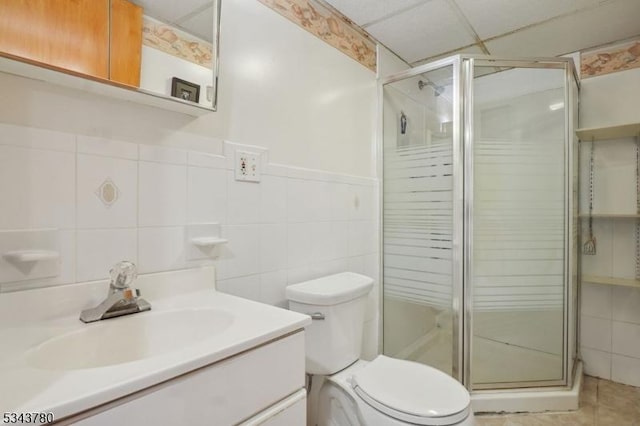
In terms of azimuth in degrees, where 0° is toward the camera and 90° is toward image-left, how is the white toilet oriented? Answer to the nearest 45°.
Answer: approximately 315°

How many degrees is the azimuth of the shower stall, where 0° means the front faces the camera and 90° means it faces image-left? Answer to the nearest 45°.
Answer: approximately 0°

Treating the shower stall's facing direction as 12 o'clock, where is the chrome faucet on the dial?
The chrome faucet is roughly at 1 o'clock from the shower stall.

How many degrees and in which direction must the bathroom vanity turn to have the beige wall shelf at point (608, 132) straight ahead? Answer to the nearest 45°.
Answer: approximately 45° to its left

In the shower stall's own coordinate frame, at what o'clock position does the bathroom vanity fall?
The bathroom vanity is roughly at 1 o'clock from the shower stall.

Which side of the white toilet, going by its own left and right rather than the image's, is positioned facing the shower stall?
left

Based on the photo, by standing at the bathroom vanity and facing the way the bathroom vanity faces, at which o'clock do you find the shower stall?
The shower stall is roughly at 10 o'clock from the bathroom vanity.
